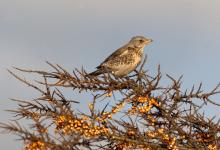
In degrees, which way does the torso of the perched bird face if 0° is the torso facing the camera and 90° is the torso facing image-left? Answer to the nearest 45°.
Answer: approximately 270°
